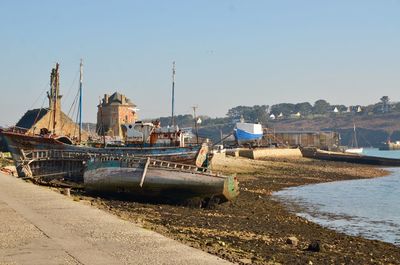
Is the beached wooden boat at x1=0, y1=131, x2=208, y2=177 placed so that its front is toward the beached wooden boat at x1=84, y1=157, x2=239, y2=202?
no
